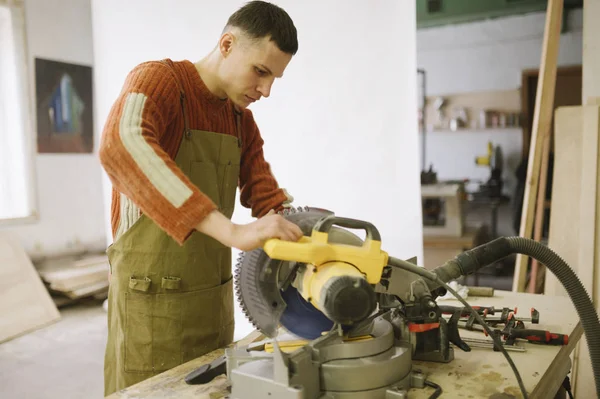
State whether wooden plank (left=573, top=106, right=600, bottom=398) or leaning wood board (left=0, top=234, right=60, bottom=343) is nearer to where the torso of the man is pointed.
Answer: the wooden plank

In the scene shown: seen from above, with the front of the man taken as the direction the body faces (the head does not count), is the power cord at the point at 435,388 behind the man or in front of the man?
in front

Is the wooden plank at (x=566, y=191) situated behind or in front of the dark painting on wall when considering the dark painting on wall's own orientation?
in front

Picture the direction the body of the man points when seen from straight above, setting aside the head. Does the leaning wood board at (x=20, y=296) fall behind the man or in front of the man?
behind

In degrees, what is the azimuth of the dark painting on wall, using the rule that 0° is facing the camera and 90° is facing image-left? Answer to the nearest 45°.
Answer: approximately 315°

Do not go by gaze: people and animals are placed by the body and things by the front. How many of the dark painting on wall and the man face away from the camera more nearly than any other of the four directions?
0

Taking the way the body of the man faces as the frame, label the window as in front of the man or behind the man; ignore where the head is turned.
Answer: behind

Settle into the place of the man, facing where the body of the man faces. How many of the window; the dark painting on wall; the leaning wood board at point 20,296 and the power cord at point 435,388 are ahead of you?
1

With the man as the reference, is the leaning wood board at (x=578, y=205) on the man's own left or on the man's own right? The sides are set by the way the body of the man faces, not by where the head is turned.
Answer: on the man's own left

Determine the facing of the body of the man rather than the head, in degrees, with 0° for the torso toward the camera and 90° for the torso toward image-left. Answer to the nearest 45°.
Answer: approximately 315°

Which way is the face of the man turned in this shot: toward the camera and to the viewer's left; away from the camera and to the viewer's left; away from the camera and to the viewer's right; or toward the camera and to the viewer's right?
toward the camera and to the viewer's right
